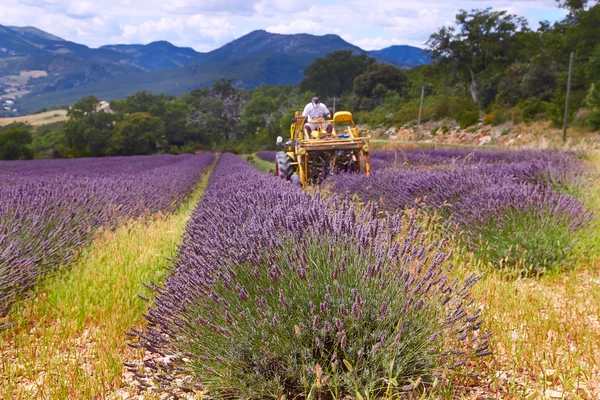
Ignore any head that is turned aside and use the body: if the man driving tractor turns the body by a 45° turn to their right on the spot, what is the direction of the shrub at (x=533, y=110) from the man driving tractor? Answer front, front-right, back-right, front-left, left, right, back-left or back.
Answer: back

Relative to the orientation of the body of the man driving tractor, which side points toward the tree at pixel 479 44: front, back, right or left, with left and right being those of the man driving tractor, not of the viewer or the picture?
back

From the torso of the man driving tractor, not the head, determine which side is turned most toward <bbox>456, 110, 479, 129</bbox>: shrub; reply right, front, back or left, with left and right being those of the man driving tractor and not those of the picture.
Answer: back

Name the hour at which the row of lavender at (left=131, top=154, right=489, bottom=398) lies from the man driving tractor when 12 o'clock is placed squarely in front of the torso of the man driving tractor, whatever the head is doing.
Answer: The row of lavender is roughly at 12 o'clock from the man driving tractor.

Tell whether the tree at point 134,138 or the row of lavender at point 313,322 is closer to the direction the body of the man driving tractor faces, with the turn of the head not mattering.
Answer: the row of lavender

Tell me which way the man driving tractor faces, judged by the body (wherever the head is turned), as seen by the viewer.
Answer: toward the camera

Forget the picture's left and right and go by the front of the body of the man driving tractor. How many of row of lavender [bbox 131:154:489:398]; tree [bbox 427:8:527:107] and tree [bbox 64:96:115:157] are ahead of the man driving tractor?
1

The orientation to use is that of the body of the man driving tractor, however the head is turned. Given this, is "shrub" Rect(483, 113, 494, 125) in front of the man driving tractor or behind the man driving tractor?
behind

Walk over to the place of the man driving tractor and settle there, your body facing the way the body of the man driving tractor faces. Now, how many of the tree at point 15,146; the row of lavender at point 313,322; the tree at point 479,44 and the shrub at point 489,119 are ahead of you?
1

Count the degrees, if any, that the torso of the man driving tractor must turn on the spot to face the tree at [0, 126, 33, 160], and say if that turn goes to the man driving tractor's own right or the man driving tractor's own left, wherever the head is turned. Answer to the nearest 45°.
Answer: approximately 135° to the man driving tractor's own right

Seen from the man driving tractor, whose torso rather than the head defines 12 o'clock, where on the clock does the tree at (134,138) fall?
The tree is roughly at 5 o'clock from the man driving tractor.
